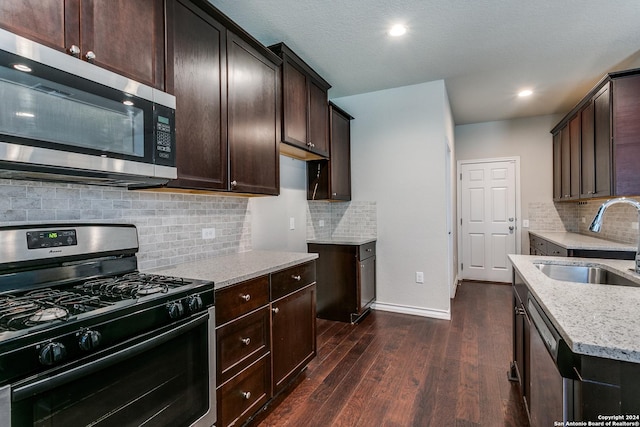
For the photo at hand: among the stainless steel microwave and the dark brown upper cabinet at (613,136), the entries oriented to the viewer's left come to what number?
1

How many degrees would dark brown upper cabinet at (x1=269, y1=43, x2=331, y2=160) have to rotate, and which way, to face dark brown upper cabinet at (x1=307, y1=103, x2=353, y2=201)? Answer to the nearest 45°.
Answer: approximately 90° to its left

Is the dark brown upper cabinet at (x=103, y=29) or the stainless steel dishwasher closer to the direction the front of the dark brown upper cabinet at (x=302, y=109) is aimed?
the stainless steel dishwasher

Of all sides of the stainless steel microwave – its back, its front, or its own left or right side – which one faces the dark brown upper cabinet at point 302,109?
left

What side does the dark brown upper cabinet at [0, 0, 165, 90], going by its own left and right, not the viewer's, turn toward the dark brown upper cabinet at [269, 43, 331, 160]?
left

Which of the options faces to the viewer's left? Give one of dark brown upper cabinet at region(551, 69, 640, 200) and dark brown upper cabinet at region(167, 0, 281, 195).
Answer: dark brown upper cabinet at region(551, 69, 640, 200)

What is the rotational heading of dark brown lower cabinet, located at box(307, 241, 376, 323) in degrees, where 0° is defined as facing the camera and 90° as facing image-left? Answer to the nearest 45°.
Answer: approximately 315°
